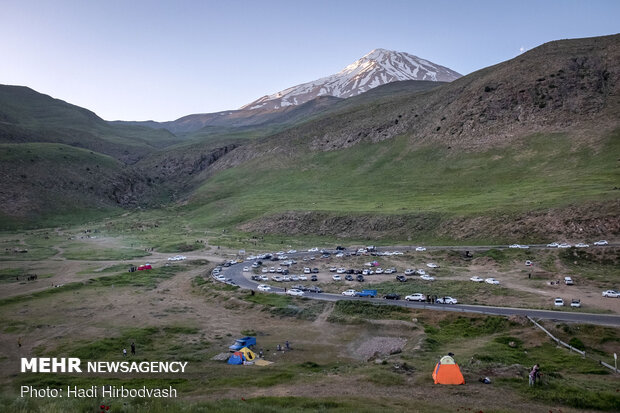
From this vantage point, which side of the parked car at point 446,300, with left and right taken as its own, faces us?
left

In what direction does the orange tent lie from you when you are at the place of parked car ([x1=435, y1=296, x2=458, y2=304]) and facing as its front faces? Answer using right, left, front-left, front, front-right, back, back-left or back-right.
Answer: left
